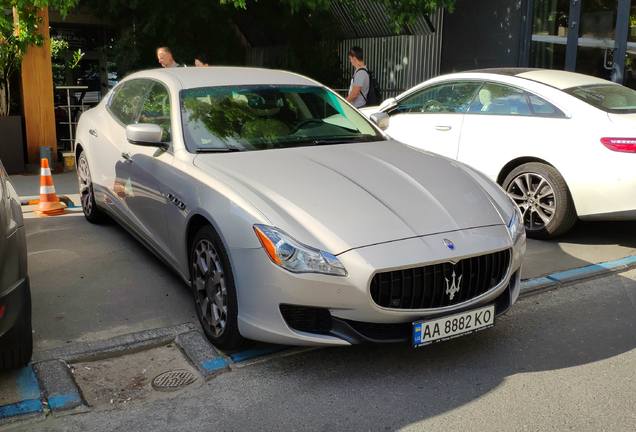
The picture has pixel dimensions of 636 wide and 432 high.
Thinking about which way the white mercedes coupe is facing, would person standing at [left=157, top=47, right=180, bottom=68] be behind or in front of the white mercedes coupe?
in front

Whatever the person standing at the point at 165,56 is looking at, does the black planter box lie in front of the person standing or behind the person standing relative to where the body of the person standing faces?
in front

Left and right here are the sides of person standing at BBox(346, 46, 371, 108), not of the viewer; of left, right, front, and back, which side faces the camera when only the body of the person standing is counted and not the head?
left

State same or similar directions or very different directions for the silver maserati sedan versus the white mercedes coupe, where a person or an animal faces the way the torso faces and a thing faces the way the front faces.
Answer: very different directions

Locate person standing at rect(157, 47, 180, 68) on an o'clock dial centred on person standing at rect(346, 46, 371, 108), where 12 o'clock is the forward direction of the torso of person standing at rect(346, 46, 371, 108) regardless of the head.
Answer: person standing at rect(157, 47, 180, 68) is roughly at 12 o'clock from person standing at rect(346, 46, 371, 108).

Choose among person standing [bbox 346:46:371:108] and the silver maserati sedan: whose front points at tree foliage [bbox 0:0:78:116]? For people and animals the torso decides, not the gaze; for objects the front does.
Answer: the person standing

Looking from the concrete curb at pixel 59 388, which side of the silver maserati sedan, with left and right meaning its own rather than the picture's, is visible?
right

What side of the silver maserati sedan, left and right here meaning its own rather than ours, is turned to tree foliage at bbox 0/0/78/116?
back

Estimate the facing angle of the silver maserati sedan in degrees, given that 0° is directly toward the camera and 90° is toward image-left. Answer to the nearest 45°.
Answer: approximately 315°

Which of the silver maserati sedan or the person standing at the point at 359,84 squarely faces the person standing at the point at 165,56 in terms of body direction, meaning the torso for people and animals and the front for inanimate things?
the person standing at the point at 359,84
